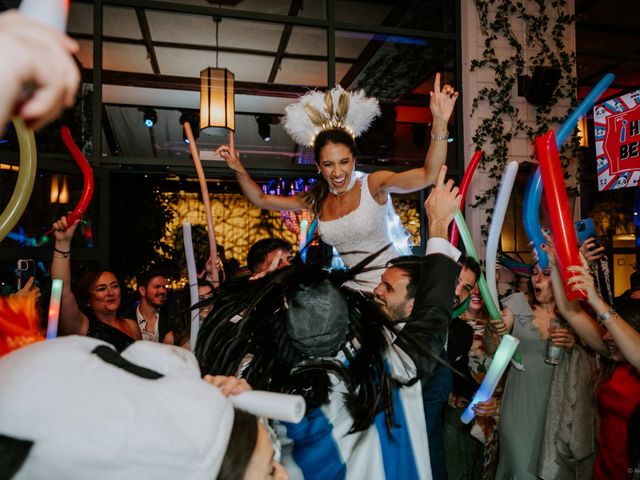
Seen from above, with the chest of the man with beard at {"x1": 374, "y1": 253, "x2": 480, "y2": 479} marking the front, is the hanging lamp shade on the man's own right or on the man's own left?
on the man's own right

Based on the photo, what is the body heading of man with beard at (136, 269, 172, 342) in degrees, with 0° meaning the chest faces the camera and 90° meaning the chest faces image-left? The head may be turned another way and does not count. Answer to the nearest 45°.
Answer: approximately 315°

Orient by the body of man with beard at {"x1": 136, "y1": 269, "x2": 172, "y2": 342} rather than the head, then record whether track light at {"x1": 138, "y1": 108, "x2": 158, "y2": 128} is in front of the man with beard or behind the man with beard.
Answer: behind

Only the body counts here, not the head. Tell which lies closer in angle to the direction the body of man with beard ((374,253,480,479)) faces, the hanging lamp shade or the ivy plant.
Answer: the hanging lamp shade

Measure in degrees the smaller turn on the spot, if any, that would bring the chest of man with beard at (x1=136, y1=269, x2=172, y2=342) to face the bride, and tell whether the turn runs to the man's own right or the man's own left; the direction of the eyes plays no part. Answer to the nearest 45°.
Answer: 0° — they already face them
